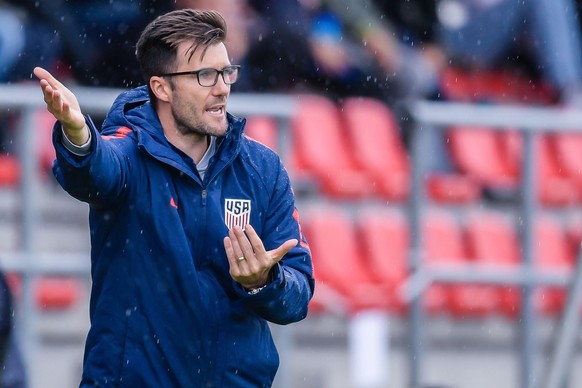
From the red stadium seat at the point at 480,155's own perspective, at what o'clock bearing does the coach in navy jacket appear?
The coach in navy jacket is roughly at 2 o'clock from the red stadium seat.

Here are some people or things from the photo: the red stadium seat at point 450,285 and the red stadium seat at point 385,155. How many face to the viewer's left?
0

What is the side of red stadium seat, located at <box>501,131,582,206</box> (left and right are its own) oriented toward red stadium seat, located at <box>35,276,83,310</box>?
right

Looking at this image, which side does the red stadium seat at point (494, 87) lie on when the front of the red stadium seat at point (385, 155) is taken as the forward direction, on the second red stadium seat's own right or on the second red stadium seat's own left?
on the second red stadium seat's own left
